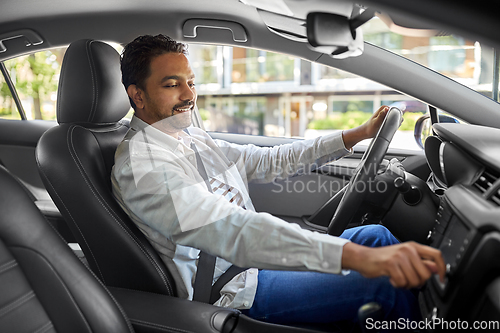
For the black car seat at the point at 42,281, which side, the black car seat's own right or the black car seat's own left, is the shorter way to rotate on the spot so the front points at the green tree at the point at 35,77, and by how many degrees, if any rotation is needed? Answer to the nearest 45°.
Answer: approximately 135° to the black car seat's own left

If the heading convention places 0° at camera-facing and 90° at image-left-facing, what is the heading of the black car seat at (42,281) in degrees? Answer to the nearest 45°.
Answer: approximately 315°

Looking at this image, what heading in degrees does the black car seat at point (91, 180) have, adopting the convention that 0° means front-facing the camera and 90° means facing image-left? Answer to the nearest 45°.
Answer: approximately 315°

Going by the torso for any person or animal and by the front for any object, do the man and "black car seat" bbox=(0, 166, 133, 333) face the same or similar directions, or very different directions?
same or similar directions

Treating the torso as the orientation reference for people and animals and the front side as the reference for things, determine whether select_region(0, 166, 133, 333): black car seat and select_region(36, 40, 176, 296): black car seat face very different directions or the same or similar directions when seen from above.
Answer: same or similar directions

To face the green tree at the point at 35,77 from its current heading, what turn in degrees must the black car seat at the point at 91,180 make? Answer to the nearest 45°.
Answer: approximately 135° to its left

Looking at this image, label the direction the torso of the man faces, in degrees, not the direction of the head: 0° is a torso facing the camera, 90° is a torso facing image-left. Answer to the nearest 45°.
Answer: approximately 315°

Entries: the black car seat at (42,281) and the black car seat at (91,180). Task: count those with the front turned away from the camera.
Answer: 0

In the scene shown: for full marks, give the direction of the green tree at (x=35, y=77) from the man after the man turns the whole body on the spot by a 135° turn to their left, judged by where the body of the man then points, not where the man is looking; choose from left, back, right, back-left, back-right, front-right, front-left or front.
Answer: front-left

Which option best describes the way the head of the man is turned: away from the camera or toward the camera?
toward the camera
